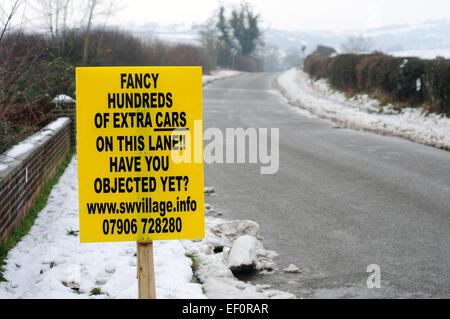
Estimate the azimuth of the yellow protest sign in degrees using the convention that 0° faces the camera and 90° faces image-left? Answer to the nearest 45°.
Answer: approximately 0°

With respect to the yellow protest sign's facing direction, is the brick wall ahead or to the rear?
to the rear

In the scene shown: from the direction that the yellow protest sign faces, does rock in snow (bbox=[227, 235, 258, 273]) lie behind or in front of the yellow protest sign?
behind

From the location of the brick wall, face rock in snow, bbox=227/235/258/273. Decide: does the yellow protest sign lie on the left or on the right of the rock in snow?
right

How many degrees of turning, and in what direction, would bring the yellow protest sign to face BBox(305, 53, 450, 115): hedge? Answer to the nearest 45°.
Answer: approximately 135° to its left
